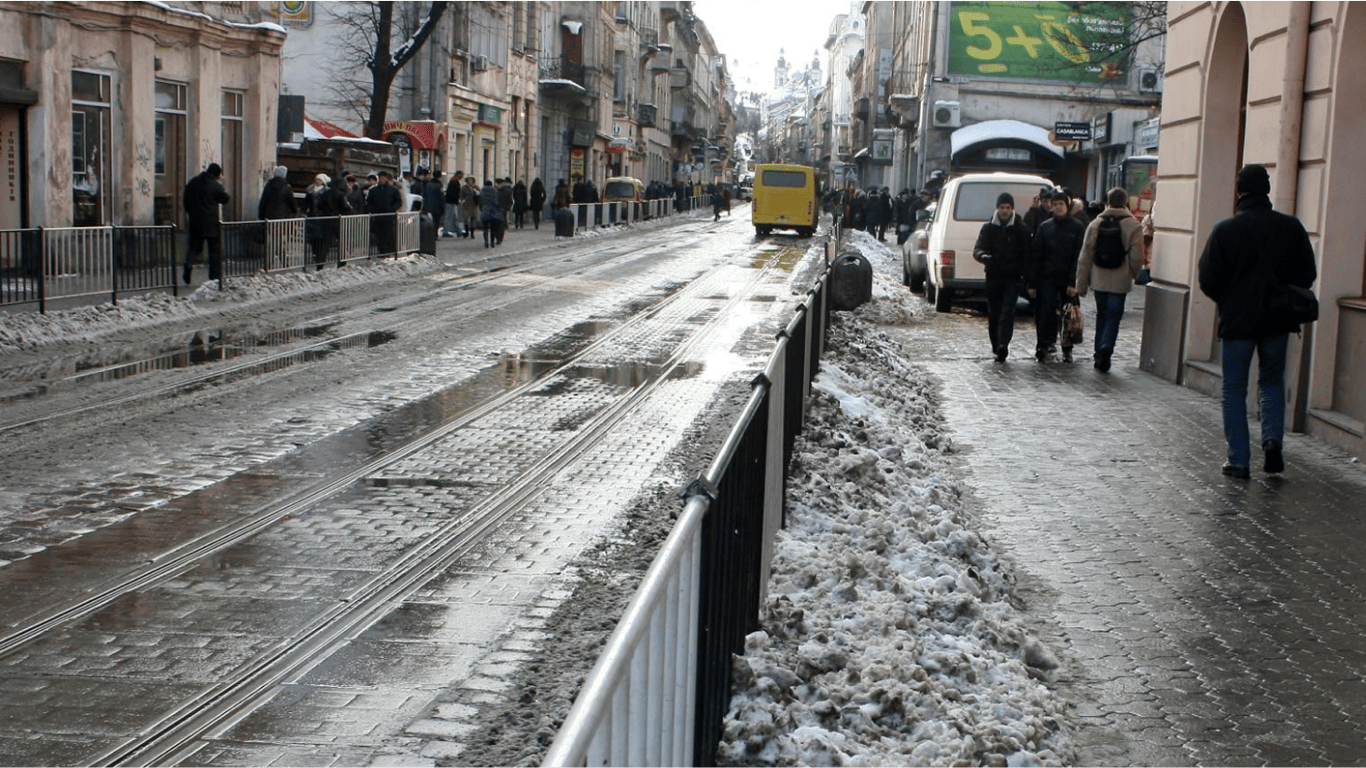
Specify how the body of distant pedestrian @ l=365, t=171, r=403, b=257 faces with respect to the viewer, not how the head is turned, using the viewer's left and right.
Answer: facing the viewer

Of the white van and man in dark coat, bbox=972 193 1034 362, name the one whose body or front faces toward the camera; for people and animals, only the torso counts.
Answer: the man in dark coat

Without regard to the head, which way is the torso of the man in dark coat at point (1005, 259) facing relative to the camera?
toward the camera

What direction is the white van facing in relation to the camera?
away from the camera

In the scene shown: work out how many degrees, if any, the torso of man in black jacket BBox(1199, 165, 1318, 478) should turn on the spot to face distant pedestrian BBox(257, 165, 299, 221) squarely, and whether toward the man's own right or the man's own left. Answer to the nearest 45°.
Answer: approximately 45° to the man's own left

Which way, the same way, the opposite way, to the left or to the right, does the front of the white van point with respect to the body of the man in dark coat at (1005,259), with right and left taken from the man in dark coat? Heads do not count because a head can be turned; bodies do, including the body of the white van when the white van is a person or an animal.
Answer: the opposite way

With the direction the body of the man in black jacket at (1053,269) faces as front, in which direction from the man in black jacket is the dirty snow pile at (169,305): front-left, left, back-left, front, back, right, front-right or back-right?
right

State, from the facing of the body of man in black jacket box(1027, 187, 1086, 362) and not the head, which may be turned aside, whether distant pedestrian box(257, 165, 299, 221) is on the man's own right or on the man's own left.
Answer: on the man's own right

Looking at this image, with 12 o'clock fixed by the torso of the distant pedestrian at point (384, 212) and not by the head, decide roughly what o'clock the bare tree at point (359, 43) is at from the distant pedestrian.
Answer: The bare tree is roughly at 6 o'clock from the distant pedestrian.

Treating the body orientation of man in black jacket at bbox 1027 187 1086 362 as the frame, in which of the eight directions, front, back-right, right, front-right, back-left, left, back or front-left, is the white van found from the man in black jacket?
back

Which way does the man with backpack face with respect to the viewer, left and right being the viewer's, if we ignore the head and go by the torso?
facing away from the viewer

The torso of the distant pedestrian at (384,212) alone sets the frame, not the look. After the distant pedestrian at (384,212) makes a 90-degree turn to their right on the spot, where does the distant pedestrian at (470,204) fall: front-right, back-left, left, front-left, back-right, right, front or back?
right

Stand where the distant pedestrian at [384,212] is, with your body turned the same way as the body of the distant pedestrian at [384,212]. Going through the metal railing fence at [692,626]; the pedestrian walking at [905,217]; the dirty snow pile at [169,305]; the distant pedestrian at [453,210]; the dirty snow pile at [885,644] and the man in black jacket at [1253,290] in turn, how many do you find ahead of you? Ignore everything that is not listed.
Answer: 4

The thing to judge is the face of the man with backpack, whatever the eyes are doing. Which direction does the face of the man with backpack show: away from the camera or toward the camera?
away from the camera

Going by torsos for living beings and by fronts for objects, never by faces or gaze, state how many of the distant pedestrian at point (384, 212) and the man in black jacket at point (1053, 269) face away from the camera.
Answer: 0

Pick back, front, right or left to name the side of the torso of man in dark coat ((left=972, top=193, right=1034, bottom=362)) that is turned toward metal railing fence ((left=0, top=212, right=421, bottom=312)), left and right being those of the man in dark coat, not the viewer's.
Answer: right

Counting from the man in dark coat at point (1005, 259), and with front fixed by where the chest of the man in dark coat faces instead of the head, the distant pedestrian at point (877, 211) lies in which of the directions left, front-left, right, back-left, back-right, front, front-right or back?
back

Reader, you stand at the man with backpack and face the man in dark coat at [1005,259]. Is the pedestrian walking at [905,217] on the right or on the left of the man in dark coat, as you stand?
right

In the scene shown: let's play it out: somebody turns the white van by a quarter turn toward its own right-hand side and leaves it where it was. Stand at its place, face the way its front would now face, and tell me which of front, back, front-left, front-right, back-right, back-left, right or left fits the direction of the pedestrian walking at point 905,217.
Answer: left

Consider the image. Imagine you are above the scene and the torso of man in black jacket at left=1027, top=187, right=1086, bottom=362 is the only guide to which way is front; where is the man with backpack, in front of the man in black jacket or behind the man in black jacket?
in front

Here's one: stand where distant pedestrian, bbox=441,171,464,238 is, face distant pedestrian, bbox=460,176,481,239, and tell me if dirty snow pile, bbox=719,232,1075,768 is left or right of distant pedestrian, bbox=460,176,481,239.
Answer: right

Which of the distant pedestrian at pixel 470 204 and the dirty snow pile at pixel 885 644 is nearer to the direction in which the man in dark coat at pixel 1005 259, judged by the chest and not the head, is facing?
the dirty snow pile

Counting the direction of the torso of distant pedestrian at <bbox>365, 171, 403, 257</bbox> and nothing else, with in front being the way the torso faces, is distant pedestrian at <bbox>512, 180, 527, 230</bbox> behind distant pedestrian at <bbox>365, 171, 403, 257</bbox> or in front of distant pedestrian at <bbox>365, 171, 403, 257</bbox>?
behind
